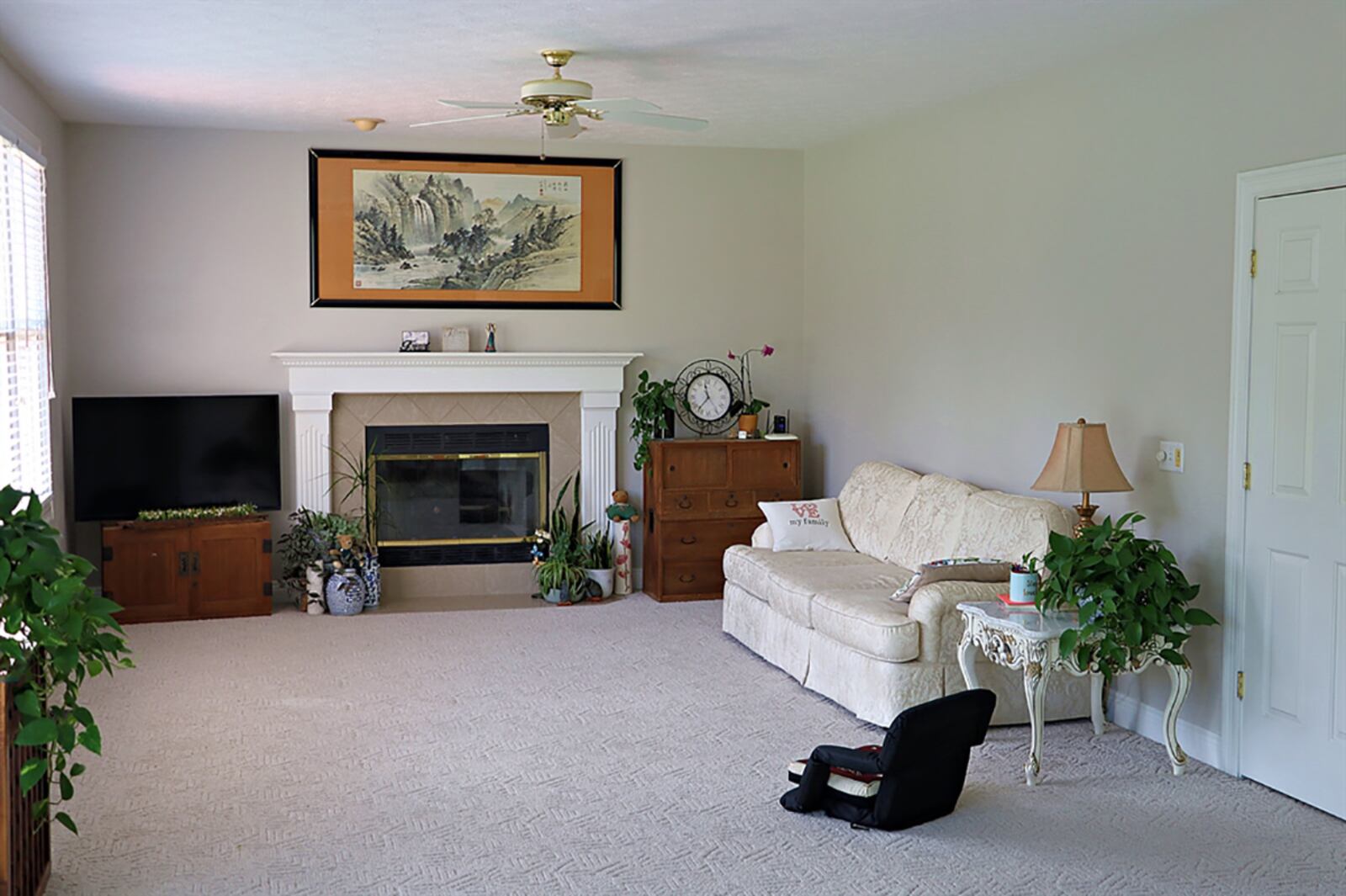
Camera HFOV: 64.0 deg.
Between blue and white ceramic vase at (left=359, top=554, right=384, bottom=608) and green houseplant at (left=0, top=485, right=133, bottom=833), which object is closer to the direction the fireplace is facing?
the green houseplant

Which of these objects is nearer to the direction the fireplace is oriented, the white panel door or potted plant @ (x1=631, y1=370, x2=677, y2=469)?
the white panel door

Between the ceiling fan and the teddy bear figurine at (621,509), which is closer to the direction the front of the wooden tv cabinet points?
the ceiling fan

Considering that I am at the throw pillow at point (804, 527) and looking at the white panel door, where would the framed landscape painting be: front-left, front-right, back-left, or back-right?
back-right

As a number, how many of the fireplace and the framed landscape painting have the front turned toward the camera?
2
